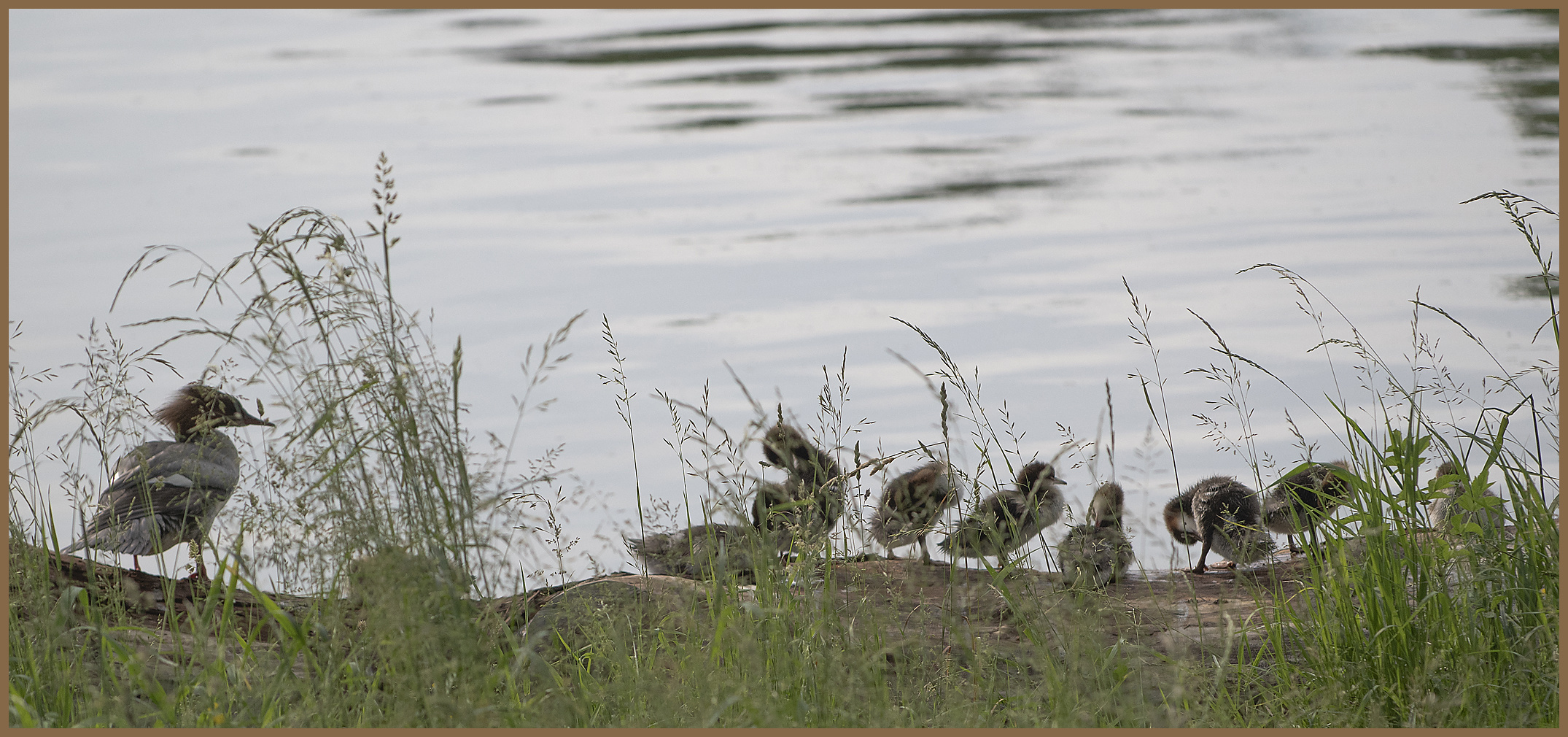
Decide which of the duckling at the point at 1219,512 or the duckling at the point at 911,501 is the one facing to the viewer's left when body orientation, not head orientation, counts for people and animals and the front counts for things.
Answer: the duckling at the point at 1219,512

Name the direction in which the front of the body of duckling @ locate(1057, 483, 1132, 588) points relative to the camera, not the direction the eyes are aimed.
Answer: away from the camera

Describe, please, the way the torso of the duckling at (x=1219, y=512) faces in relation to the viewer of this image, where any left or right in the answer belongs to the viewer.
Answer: facing to the left of the viewer

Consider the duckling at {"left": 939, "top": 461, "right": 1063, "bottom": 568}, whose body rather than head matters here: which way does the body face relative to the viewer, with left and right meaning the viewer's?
facing to the right of the viewer

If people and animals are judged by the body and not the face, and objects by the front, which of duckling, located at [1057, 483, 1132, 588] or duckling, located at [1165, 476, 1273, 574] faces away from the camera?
duckling, located at [1057, 483, 1132, 588]

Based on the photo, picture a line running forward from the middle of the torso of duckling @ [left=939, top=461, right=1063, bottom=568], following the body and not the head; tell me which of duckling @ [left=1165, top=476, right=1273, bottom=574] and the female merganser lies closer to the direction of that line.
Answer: the duckling

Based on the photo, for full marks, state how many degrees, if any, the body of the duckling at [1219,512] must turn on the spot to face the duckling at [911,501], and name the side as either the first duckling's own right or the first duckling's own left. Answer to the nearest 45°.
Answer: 0° — it already faces it

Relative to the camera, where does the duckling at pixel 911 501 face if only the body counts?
to the viewer's right
